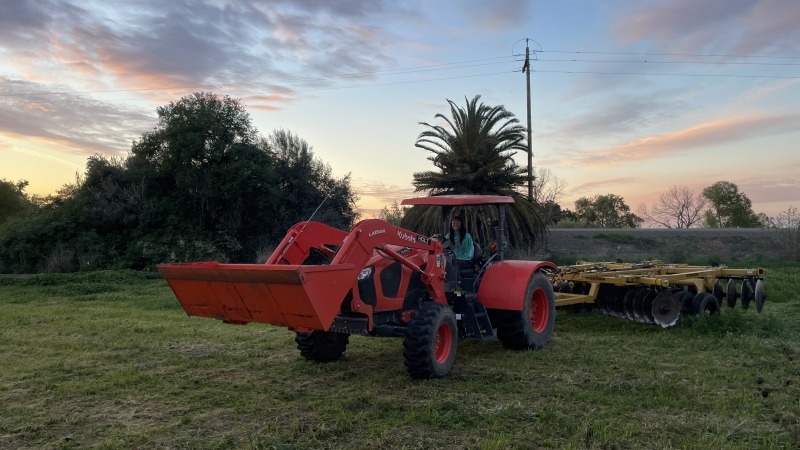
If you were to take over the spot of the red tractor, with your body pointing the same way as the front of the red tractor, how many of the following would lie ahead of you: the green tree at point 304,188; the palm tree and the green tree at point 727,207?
0

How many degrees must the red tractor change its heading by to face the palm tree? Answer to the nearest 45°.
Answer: approximately 135° to its right

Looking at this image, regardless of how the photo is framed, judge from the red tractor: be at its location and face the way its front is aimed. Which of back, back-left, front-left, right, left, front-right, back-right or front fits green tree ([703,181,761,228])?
back

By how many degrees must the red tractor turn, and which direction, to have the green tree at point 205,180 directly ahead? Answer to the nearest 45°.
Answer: approximately 135° to its right

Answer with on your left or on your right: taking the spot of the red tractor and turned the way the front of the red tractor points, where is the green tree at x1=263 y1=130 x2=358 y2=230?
on your right
